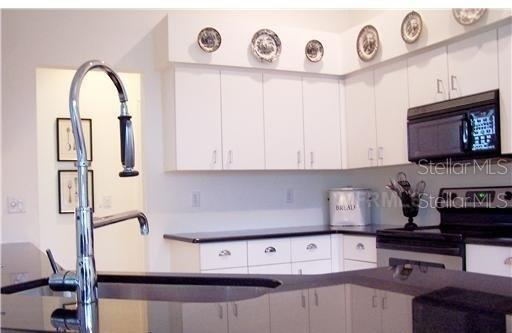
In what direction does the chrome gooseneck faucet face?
to the viewer's right

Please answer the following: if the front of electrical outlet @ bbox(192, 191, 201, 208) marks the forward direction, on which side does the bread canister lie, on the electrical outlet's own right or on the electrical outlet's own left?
on the electrical outlet's own left

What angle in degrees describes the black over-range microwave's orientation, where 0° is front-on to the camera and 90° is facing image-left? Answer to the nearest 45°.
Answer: approximately 45°

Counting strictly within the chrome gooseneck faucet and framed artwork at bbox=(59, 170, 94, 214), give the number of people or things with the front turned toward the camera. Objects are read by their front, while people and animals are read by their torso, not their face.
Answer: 1

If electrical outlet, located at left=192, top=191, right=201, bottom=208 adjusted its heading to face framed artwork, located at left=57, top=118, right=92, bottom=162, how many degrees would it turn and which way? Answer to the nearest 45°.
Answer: approximately 135° to its right

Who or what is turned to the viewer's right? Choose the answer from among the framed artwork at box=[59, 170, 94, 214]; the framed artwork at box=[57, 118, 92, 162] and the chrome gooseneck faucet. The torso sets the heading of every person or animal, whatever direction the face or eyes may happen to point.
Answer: the chrome gooseneck faucet

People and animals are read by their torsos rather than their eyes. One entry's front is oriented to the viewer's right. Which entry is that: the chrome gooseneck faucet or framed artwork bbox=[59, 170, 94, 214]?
the chrome gooseneck faucet

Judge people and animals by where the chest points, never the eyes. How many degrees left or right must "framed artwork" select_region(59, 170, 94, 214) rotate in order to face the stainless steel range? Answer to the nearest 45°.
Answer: approximately 45° to its left
